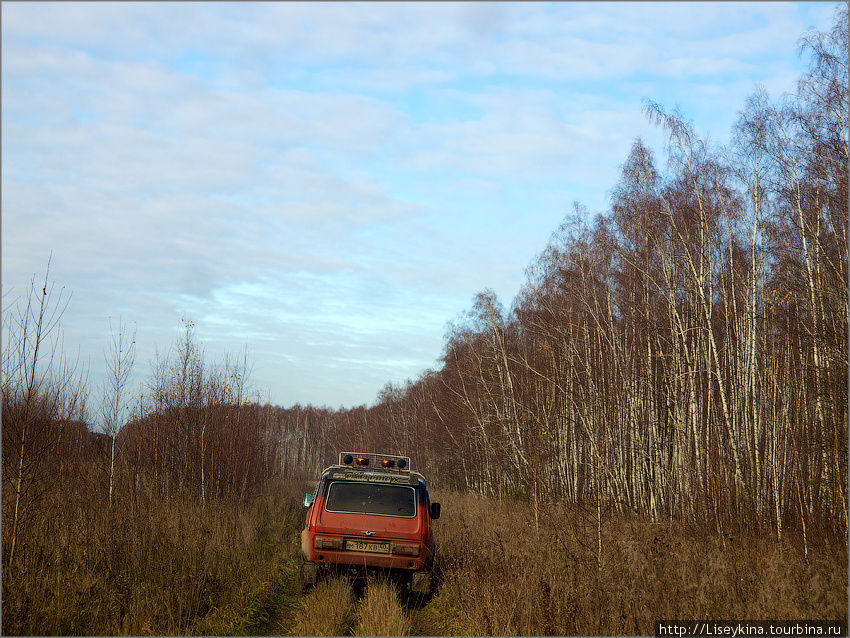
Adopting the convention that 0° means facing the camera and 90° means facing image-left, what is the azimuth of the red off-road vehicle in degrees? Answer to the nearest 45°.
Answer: approximately 180°
